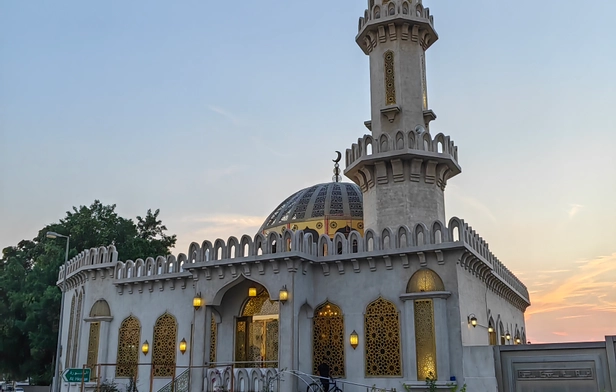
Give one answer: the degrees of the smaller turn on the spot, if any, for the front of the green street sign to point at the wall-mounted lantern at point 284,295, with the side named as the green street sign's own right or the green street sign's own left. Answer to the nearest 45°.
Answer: approximately 90° to the green street sign's own left

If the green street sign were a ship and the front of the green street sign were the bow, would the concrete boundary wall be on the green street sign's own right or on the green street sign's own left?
on the green street sign's own left

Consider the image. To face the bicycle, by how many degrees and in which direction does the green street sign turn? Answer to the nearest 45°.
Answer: approximately 90° to its left

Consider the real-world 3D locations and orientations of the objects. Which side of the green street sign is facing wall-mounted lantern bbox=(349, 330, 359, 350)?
left

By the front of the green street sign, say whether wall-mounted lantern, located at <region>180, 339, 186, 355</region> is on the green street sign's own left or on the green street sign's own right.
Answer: on the green street sign's own left

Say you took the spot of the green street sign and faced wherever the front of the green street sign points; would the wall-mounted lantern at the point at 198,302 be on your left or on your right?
on your left

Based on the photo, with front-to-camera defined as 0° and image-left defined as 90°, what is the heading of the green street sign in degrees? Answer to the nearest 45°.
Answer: approximately 0°

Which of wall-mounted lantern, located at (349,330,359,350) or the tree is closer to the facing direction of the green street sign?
the wall-mounted lantern

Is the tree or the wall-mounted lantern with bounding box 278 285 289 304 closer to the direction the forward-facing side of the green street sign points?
the wall-mounted lantern

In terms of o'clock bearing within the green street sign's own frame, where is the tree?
The tree is roughly at 6 o'clock from the green street sign.

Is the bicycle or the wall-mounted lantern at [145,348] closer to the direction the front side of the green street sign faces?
the bicycle

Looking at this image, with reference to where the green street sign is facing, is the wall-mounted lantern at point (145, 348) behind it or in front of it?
behind
